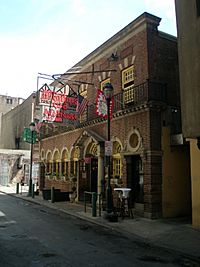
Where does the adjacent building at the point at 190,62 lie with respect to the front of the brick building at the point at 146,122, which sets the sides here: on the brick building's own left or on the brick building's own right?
on the brick building's own left

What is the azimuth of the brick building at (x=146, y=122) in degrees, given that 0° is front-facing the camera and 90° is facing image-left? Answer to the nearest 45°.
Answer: approximately 45°
